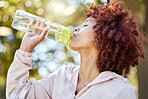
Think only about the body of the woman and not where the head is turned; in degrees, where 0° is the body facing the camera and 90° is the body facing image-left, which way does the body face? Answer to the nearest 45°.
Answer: approximately 45°

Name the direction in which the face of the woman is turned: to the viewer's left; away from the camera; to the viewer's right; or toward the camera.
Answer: to the viewer's left
